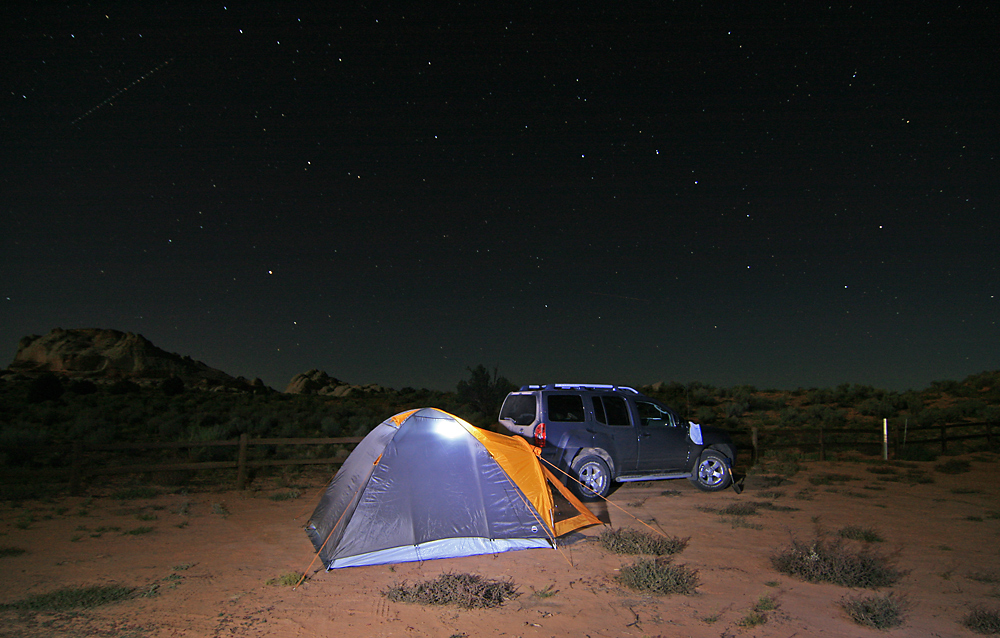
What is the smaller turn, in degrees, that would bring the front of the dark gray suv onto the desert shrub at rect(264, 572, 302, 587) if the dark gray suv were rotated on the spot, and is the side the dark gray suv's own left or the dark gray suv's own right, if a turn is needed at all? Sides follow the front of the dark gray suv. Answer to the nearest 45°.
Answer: approximately 180°

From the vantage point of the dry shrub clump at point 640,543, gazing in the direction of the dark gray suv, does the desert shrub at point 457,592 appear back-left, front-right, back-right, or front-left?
back-left

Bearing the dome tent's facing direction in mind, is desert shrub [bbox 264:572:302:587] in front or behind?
behind

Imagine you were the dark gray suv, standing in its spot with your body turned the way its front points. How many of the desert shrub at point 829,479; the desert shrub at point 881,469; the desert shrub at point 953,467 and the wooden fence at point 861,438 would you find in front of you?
4

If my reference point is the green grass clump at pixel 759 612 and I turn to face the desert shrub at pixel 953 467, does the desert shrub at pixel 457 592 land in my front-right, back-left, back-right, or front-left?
back-left

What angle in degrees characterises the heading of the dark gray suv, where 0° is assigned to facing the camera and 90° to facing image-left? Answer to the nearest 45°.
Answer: approximately 225°

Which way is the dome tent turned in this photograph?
to the viewer's right

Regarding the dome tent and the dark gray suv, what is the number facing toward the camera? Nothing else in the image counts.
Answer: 0

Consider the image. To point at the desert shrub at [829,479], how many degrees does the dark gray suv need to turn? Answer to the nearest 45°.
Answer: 0° — it already faces it

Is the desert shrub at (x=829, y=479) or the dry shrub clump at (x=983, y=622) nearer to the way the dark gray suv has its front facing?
the desert shrub

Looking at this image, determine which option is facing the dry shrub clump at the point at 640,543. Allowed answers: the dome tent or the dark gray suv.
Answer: the dome tent
